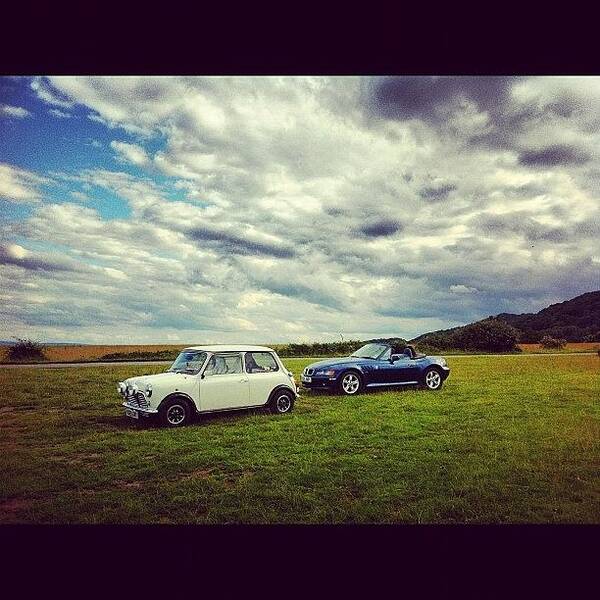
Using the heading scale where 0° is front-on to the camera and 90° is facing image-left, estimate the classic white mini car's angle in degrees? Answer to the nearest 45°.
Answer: approximately 45°

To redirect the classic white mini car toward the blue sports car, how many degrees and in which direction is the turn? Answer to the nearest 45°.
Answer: approximately 135° to its left

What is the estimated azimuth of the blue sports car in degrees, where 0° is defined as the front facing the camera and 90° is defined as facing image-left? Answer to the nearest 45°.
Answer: approximately 45°

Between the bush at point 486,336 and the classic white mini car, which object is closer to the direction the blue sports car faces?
the classic white mini car

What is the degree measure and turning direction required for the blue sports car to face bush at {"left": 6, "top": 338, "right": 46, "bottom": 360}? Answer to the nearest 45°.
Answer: approximately 45° to its right

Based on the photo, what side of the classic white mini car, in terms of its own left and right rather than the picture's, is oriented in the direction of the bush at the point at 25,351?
right
